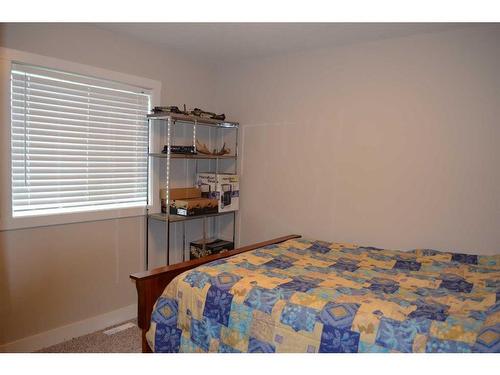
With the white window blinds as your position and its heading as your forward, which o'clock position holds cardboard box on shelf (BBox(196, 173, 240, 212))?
The cardboard box on shelf is roughly at 10 o'clock from the white window blinds.

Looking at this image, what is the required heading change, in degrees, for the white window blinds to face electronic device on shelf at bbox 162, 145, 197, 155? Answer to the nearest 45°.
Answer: approximately 45° to its left

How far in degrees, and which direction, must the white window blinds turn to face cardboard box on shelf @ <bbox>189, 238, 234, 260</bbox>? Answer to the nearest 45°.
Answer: approximately 45° to its left

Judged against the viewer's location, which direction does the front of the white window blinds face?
facing the viewer and to the right of the viewer

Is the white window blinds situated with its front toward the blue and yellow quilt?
yes

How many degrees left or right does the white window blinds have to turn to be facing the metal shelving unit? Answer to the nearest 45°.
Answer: approximately 45° to its left

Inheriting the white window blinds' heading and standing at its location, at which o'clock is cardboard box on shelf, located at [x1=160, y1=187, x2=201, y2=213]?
The cardboard box on shelf is roughly at 10 o'clock from the white window blinds.

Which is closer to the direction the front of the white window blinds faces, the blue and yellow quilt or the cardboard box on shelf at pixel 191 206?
the blue and yellow quilt
